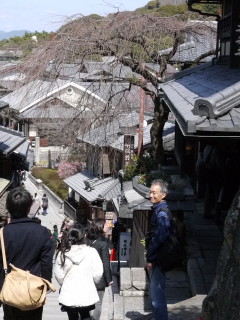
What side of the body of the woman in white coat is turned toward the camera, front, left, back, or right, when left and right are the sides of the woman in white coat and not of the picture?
back

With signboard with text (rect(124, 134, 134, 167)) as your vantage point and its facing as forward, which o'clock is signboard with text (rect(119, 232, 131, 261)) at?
signboard with text (rect(119, 232, 131, 261)) is roughly at 12 o'clock from signboard with text (rect(124, 134, 134, 167)).

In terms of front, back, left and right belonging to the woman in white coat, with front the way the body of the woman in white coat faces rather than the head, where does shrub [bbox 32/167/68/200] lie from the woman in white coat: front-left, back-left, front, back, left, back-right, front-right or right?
front

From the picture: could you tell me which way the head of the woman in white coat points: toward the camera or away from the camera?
away from the camera

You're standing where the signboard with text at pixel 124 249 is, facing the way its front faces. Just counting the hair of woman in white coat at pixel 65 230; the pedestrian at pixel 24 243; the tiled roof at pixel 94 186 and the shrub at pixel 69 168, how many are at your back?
2

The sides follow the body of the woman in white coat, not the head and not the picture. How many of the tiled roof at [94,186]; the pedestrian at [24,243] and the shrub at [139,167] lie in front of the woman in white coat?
2

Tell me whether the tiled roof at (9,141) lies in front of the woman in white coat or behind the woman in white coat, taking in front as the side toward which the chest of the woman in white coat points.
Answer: in front

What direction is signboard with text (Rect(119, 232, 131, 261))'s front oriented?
toward the camera

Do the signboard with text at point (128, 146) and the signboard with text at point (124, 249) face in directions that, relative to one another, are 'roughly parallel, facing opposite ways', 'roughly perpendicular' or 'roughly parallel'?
roughly parallel

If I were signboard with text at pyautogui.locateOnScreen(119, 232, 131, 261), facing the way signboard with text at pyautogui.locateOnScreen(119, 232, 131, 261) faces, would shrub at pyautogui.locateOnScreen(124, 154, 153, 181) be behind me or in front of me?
behind

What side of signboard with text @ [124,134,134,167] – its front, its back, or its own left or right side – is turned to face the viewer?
front

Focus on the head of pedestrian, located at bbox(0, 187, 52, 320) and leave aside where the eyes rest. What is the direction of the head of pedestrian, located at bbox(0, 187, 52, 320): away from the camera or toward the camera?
away from the camera

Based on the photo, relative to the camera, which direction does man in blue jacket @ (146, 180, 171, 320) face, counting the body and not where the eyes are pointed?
to the viewer's left

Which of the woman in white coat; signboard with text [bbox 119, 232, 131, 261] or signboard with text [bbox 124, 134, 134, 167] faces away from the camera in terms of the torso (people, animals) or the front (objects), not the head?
the woman in white coat

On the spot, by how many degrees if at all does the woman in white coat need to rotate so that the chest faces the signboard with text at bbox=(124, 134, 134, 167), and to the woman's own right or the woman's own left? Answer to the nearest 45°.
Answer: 0° — they already face it

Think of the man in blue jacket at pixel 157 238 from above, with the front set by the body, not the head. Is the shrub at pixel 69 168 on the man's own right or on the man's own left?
on the man's own right

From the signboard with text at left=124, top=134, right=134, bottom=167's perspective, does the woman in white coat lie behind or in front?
in front

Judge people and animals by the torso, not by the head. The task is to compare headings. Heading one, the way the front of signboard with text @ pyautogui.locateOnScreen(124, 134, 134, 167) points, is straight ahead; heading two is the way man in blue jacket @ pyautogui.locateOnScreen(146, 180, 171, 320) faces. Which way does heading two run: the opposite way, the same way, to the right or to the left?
to the right
